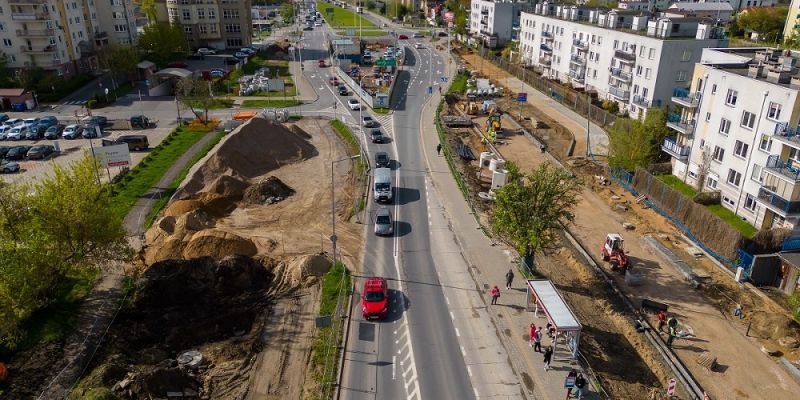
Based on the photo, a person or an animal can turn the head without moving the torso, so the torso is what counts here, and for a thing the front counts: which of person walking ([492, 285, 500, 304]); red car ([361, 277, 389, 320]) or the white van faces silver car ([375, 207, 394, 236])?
the white van

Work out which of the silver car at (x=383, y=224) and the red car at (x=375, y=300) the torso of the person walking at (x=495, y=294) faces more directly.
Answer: the red car

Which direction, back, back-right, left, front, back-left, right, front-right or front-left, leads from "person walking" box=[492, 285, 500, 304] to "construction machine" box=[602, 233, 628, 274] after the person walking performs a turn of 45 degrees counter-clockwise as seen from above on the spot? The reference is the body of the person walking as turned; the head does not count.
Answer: right

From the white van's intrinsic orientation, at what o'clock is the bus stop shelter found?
The bus stop shelter is roughly at 11 o'clock from the white van.

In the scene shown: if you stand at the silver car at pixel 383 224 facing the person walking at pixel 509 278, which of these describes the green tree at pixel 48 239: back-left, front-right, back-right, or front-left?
back-right

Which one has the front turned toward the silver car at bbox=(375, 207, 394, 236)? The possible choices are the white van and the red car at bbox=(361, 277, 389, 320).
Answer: the white van

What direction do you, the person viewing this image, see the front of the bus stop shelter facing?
facing to the left of the viewer
